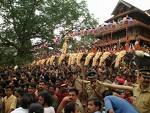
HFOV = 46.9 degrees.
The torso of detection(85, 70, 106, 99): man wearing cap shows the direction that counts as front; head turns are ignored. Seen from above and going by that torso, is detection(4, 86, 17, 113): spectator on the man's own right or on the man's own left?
on the man's own right

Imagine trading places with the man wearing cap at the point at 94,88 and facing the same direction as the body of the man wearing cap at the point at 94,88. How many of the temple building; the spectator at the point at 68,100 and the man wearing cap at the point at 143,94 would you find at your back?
1

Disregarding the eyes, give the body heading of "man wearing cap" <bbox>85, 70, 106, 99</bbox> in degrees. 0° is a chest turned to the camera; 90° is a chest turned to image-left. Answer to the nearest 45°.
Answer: approximately 0°

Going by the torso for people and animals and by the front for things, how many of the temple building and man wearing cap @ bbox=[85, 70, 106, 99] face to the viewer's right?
0
